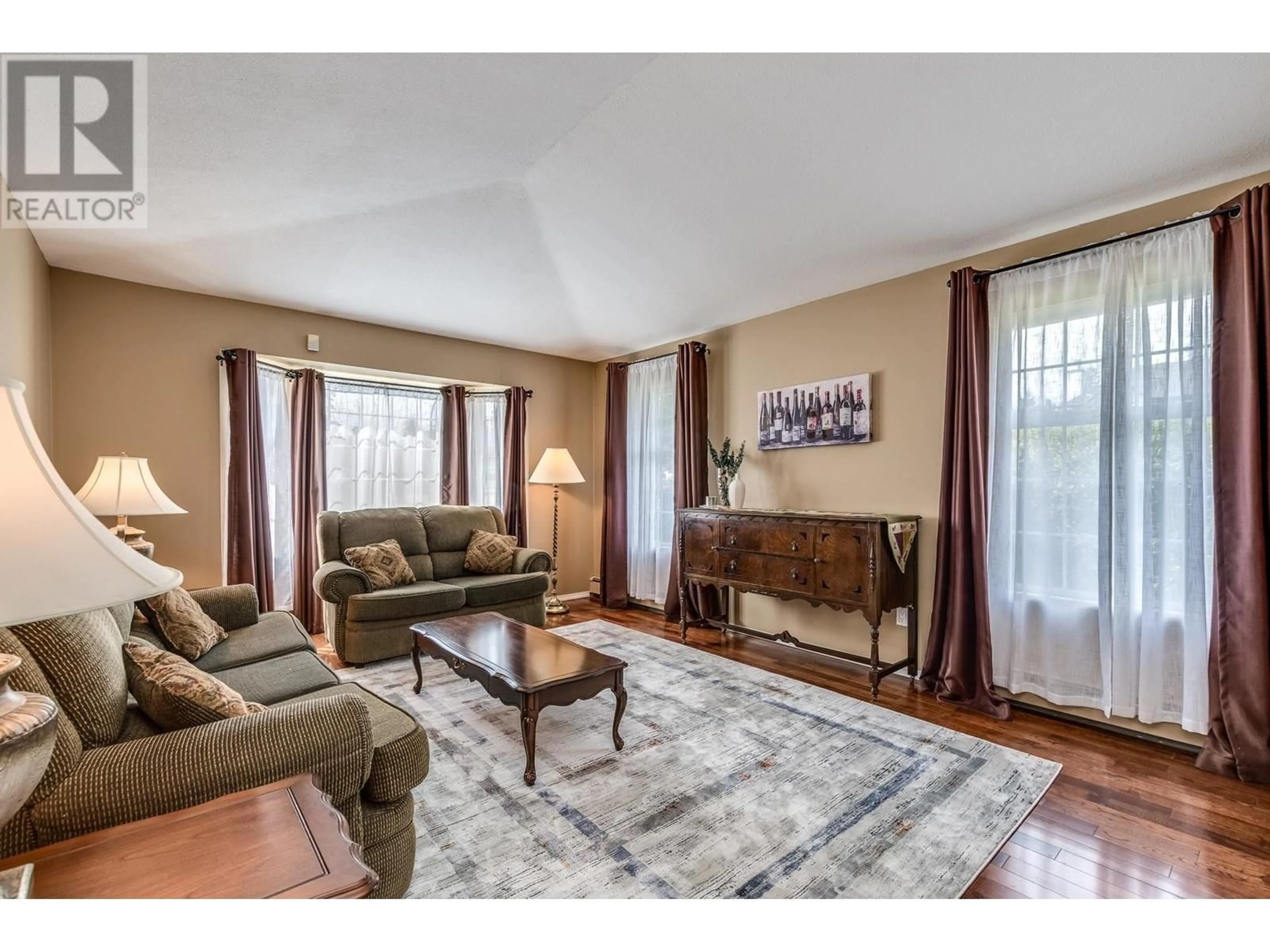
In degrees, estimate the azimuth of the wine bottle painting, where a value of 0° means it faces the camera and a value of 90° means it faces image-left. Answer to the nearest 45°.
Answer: approximately 45°

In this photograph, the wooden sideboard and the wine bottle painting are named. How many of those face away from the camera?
0

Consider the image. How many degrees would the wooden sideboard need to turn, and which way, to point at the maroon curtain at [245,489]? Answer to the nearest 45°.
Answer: approximately 45° to its right

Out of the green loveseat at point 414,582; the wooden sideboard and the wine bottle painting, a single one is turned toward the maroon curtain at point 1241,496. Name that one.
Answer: the green loveseat

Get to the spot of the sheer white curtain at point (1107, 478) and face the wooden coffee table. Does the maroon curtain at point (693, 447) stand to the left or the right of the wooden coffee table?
right

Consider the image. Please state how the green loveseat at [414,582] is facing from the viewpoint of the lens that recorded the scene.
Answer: facing the viewer and to the right of the viewer

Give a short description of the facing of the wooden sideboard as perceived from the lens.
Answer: facing the viewer and to the left of the viewer

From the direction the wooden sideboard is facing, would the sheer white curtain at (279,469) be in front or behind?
in front

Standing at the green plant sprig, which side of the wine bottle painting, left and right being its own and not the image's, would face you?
right
